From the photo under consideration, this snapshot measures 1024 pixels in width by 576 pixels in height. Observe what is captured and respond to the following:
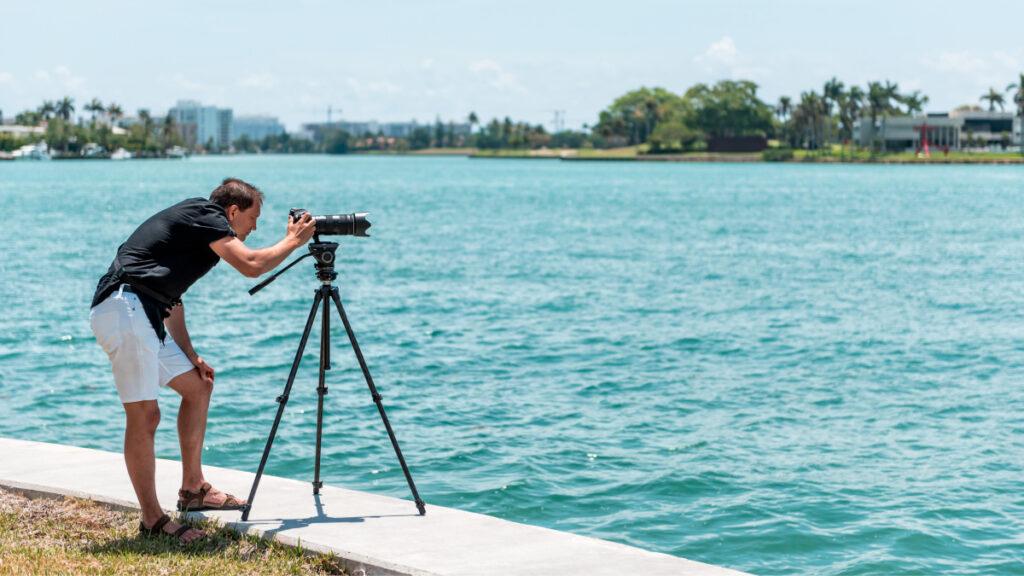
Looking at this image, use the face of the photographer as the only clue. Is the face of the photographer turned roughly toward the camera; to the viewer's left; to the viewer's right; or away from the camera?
to the viewer's right

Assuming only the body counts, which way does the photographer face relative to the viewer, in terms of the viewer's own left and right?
facing to the right of the viewer
